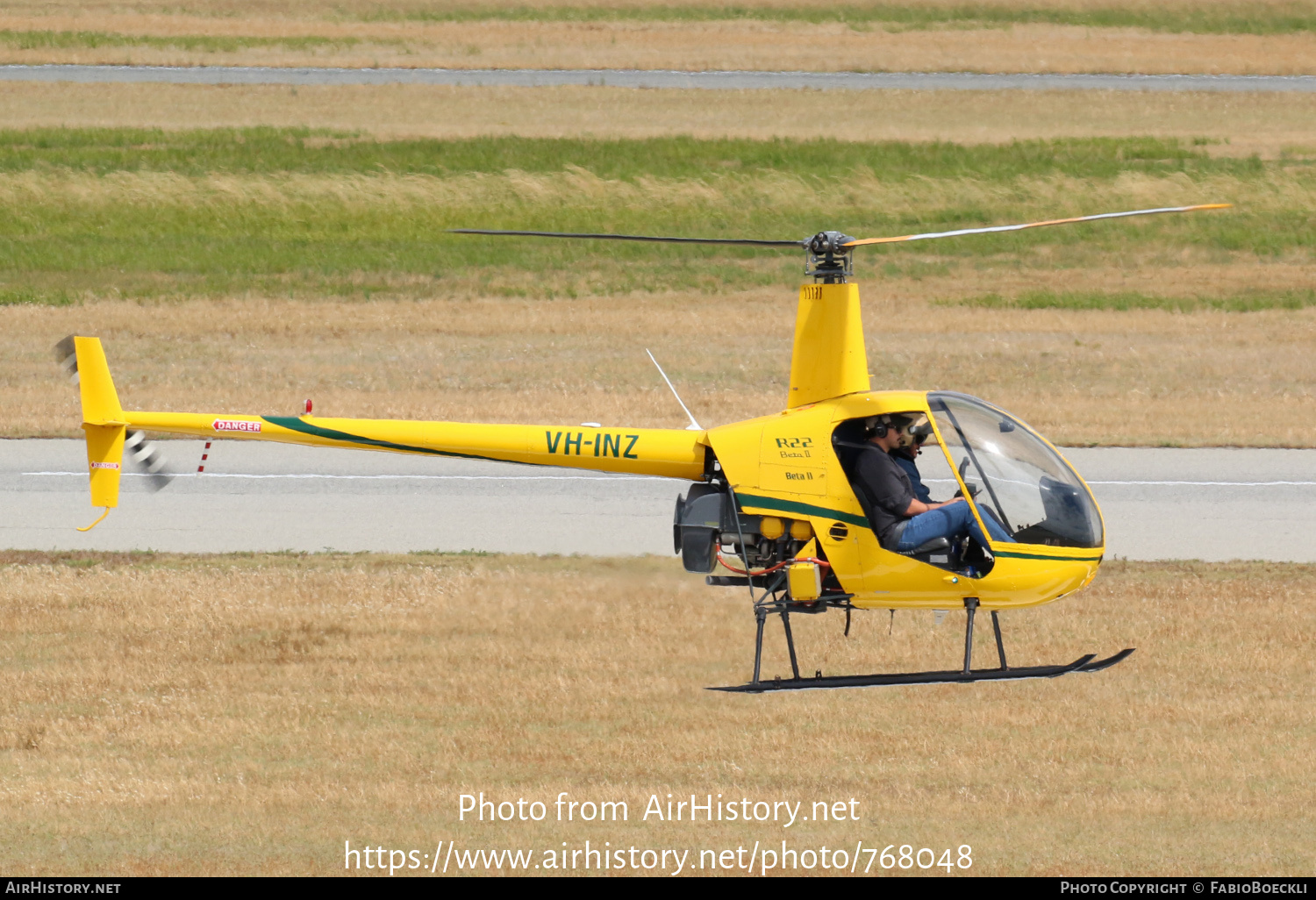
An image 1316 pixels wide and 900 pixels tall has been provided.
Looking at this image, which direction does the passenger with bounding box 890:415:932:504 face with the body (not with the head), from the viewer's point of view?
to the viewer's right

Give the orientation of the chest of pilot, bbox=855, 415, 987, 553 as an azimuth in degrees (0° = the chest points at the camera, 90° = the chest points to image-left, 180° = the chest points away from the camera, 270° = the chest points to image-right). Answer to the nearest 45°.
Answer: approximately 270°

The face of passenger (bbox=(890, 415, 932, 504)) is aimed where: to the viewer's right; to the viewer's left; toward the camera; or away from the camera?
to the viewer's right

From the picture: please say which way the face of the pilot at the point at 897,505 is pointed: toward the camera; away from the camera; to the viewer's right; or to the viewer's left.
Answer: to the viewer's right

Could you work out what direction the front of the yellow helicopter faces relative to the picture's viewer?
facing to the right of the viewer
